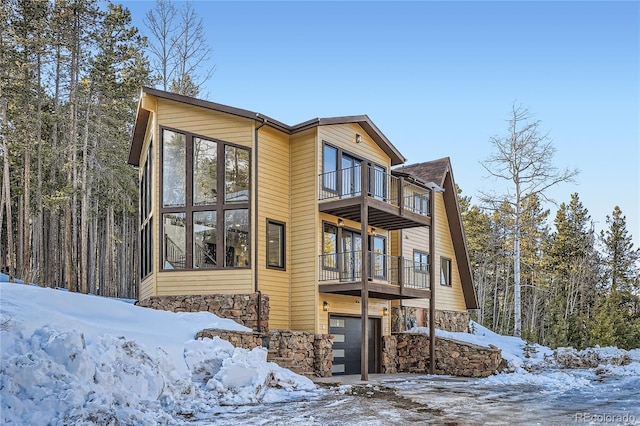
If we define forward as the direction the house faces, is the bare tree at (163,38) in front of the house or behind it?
behind

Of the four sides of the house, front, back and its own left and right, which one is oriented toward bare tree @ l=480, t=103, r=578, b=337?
left

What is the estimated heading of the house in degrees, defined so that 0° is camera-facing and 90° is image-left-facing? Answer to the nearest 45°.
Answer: approximately 315°

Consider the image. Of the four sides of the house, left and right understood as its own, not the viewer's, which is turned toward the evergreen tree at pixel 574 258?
left
